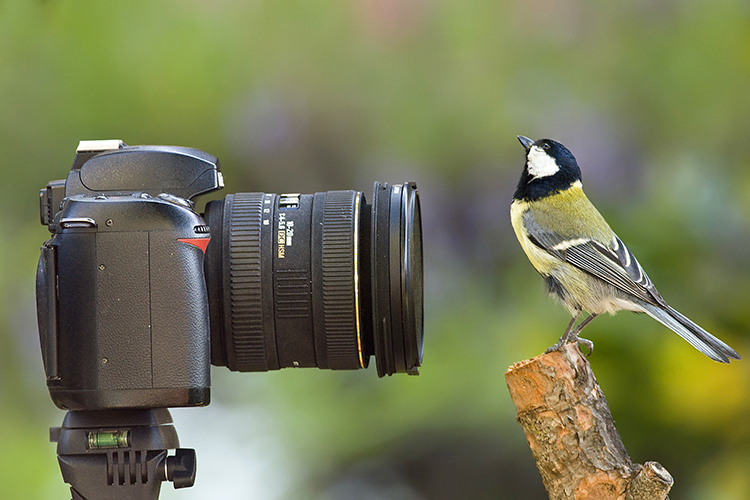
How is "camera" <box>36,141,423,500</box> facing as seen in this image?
to the viewer's right

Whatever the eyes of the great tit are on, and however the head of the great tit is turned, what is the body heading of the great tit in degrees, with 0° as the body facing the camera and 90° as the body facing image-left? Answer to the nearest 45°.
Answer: approximately 90°

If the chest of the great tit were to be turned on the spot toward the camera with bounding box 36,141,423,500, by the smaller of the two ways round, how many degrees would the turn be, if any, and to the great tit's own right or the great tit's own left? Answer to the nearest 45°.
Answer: approximately 45° to the great tit's own left

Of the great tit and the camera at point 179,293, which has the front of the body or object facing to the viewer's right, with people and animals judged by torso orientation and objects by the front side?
the camera

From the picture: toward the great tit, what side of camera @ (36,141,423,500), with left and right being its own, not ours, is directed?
front

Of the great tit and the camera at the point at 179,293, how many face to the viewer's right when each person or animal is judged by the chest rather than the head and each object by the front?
1
